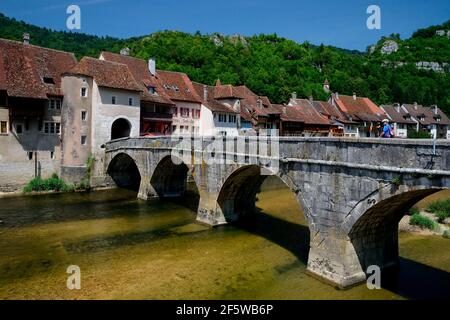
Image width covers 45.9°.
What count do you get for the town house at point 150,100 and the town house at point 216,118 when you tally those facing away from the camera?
0

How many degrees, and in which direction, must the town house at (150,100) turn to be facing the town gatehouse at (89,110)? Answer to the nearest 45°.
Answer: approximately 90° to its right

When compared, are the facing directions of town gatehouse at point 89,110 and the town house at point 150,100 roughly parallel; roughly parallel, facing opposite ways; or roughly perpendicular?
roughly parallel

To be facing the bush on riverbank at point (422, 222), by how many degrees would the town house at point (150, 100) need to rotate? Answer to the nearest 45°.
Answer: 0° — it already faces it

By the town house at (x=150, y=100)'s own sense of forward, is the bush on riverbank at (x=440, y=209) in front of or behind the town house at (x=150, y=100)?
in front

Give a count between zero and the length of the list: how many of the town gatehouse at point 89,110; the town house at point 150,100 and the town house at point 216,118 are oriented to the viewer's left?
0

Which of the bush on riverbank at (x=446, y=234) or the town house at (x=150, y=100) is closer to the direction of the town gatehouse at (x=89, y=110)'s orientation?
the bush on riverbank

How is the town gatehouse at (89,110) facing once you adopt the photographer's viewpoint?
facing the viewer and to the right of the viewer

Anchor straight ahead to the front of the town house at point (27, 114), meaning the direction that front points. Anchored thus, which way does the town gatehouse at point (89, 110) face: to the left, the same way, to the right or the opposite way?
the same way

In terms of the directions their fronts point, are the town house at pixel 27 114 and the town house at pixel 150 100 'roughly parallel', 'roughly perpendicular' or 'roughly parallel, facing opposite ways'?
roughly parallel

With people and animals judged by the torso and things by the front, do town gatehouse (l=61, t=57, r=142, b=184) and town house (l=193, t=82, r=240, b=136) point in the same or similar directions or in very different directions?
same or similar directions

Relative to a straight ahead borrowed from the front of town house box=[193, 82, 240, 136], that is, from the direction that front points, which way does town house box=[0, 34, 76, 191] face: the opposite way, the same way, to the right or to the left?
the same way

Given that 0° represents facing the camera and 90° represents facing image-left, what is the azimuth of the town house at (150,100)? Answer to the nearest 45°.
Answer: approximately 315°

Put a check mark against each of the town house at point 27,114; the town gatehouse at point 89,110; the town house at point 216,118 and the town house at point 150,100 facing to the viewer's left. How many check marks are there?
0

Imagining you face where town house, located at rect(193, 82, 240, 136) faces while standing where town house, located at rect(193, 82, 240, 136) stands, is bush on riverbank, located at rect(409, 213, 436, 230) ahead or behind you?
ahead

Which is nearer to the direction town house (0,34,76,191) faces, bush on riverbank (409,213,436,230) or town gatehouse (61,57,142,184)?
the bush on riverbank

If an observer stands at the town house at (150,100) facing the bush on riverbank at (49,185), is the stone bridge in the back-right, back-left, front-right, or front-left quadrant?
front-left

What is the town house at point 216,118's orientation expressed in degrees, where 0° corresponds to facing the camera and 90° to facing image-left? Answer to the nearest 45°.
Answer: approximately 315°

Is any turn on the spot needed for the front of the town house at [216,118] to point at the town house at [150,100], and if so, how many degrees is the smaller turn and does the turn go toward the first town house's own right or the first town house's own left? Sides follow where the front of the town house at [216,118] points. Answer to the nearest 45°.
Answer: approximately 90° to the first town house's own right
